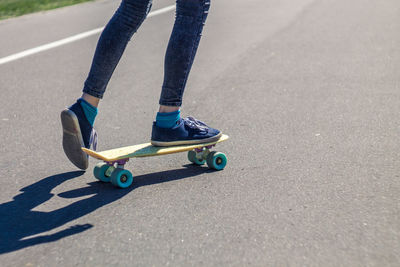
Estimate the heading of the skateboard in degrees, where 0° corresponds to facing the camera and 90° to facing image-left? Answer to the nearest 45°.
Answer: approximately 225°
